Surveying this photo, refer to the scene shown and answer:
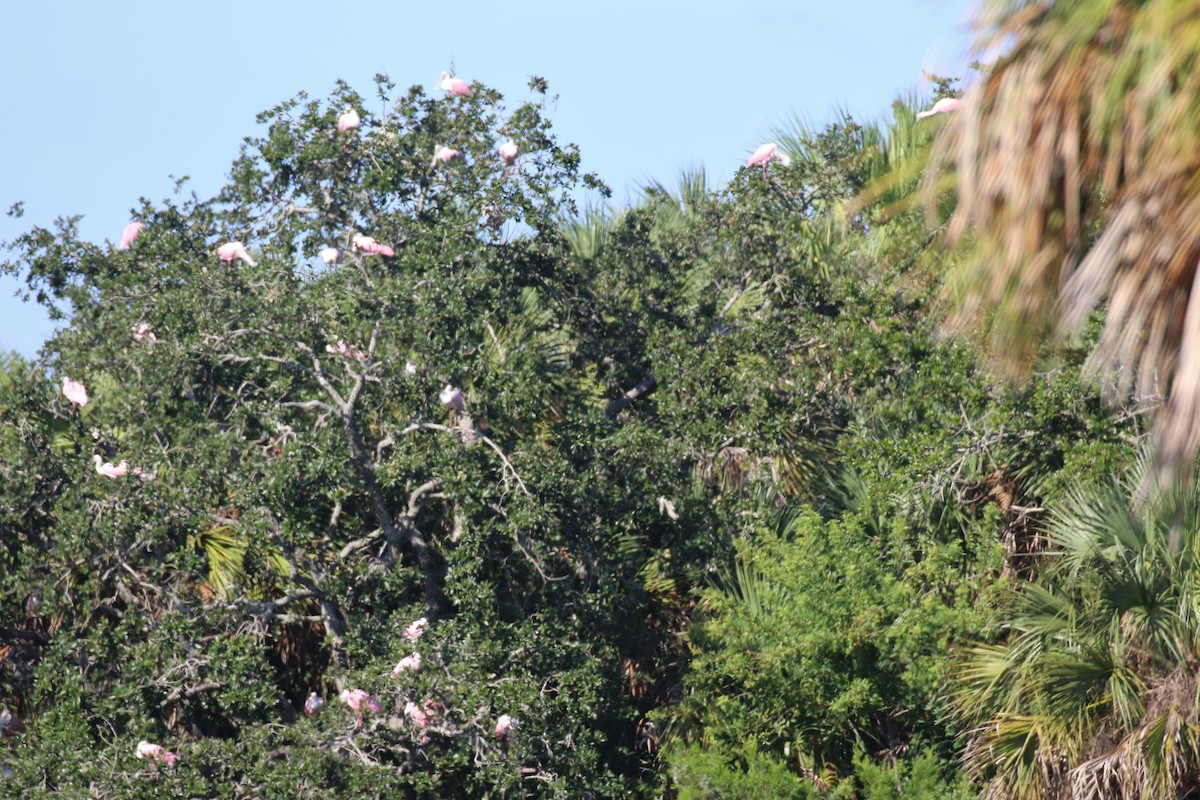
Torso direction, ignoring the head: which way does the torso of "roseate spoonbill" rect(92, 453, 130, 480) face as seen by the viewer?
to the viewer's left

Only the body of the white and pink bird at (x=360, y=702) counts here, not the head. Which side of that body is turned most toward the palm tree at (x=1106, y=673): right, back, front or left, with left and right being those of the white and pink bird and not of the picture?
back

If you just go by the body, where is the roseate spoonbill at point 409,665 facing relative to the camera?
to the viewer's right

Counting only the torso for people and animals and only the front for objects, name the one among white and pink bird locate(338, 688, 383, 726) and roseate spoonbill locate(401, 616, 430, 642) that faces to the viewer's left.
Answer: the white and pink bird

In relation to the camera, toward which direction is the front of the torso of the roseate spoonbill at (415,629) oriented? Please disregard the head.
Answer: to the viewer's right
